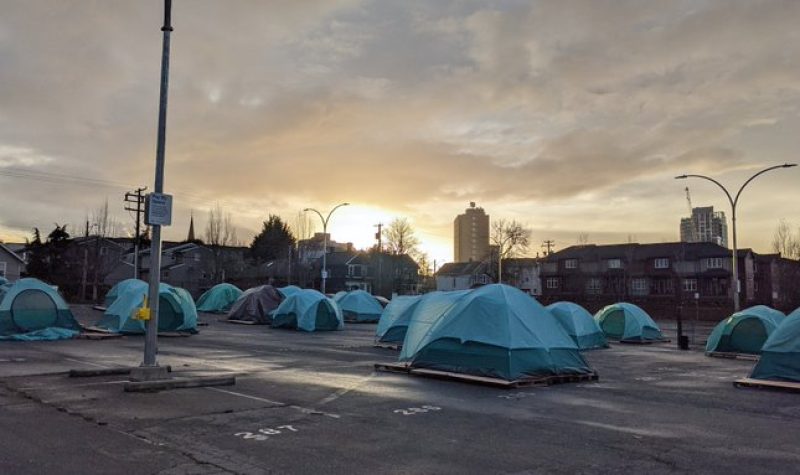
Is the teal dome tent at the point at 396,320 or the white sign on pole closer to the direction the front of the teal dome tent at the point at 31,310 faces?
the white sign on pole

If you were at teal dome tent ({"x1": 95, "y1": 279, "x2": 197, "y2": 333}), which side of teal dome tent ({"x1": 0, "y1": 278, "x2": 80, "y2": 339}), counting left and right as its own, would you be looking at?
left

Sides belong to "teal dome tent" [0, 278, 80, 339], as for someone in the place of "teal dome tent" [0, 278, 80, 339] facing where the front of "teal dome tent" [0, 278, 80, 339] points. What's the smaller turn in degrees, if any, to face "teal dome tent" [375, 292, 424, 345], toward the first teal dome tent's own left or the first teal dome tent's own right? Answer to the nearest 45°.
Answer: approximately 45° to the first teal dome tent's own left

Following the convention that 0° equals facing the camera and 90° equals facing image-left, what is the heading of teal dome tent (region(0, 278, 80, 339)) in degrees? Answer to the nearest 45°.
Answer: approximately 0°

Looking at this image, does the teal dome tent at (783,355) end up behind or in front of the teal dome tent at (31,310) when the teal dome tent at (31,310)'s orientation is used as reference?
in front

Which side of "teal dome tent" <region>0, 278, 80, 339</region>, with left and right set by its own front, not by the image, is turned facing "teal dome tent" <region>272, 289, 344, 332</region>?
left

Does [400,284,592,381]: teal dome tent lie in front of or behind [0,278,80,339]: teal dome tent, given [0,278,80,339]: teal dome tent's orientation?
in front

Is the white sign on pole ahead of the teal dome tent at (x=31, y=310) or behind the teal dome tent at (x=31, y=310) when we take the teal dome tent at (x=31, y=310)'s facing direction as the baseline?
ahead

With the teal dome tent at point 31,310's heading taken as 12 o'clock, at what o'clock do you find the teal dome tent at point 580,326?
the teal dome tent at point 580,326 is roughly at 10 o'clock from the teal dome tent at point 31,310.

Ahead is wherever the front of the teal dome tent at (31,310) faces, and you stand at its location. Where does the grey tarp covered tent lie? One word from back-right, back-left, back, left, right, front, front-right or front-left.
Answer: back-left

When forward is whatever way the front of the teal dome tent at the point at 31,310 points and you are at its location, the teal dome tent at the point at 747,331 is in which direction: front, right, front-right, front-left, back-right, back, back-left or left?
front-left
